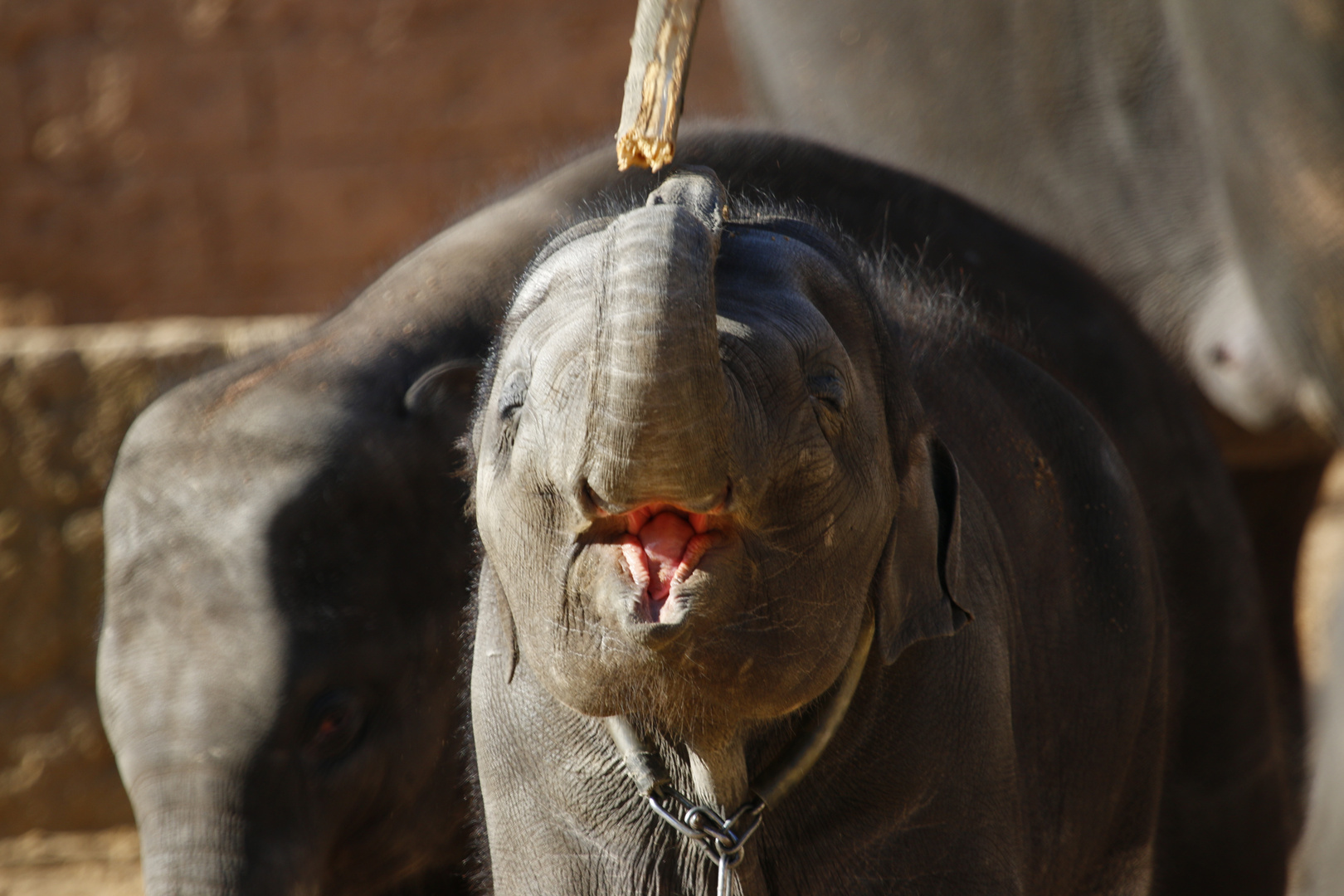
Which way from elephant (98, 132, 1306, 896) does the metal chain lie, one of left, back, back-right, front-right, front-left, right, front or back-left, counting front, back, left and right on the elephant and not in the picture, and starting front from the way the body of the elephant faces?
left

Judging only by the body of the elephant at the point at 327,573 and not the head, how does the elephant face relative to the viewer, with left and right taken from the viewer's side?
facing the viewer and to the left of the viewer

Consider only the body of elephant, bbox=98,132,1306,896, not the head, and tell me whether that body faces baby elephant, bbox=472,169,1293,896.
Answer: no

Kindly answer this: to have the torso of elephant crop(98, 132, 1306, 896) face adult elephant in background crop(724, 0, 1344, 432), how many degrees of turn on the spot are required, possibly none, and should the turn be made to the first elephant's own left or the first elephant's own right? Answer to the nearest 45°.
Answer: approximately 180°
